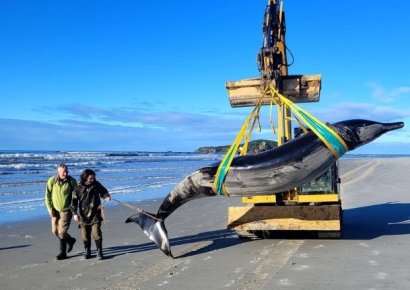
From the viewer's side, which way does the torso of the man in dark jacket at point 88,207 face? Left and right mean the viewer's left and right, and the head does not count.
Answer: facing the viewer

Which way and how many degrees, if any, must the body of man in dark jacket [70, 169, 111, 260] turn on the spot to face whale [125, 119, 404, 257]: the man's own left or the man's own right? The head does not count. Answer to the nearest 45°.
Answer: approximately 45° to the man's own left

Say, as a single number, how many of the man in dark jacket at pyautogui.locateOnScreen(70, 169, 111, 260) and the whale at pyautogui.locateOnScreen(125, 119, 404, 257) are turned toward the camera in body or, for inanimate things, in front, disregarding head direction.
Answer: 1

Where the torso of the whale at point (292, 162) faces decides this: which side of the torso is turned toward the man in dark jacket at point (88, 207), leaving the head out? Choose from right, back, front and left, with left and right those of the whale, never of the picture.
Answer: back

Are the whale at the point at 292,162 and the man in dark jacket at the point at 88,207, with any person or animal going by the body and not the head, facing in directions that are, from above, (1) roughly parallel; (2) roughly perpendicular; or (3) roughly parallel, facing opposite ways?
roughly perpendicular

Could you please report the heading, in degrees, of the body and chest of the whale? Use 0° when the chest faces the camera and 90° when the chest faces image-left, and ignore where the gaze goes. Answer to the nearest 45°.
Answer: approximately 270°

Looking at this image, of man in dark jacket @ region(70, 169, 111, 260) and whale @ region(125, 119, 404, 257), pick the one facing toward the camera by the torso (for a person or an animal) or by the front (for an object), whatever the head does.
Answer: the man in dark jacket
